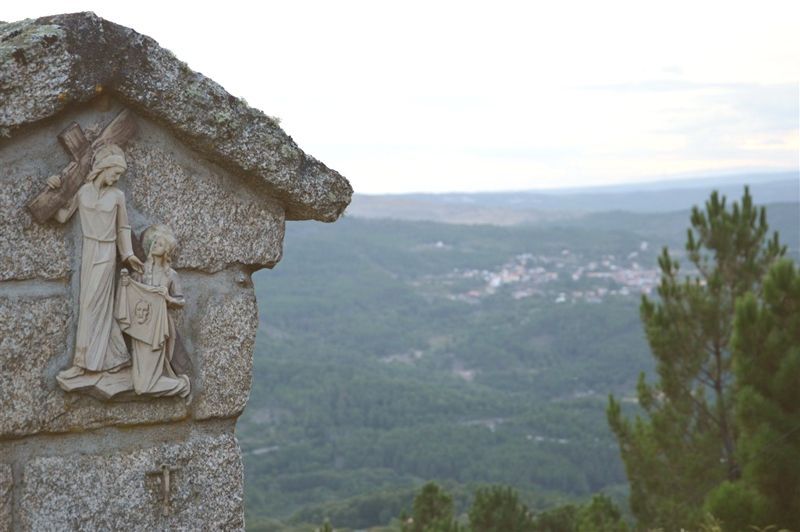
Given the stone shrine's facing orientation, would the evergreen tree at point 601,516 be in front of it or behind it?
behind

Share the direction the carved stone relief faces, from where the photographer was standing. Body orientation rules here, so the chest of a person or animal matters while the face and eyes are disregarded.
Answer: facing the viewer

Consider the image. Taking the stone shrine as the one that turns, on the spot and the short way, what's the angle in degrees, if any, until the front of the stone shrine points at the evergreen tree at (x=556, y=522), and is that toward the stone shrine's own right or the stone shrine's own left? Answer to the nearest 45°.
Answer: approximately 135° to the stone shrine's own left

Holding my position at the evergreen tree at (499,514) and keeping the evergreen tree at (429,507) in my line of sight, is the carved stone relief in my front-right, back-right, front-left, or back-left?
front-left

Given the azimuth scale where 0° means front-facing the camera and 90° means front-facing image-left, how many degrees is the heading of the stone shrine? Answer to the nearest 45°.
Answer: approximately 0°

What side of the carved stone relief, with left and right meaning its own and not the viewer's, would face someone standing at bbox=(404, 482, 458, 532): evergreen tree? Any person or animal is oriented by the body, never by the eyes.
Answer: back

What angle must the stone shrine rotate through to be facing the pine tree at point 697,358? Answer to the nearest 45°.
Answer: approximately 135° to its left

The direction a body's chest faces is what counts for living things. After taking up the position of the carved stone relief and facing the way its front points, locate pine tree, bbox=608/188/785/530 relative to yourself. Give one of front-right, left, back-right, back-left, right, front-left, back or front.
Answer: back-left

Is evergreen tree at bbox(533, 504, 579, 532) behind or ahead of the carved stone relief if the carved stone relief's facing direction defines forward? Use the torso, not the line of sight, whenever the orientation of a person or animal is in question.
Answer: behind

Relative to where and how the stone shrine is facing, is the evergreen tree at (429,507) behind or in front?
behind

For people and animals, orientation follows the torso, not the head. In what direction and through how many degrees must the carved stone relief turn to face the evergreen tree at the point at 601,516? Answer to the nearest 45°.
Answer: approximately 135° to its left
